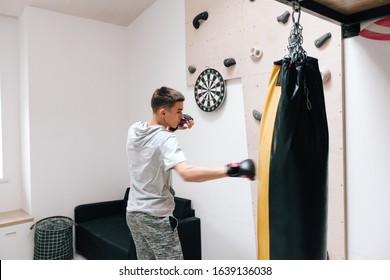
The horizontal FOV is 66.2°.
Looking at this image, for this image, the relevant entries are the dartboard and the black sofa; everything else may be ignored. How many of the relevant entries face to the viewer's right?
0

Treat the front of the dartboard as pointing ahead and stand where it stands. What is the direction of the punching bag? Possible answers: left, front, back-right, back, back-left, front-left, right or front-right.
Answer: front-left

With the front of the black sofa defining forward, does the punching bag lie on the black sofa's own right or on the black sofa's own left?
on the black sofa's own left

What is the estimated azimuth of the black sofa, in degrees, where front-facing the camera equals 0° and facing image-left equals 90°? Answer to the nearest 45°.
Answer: approximately 45°

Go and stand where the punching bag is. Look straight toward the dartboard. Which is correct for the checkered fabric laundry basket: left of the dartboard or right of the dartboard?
left

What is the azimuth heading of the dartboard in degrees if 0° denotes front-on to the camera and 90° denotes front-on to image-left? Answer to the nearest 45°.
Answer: approximately 45°

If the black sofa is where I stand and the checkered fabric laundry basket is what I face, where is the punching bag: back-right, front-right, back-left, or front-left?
back-left
